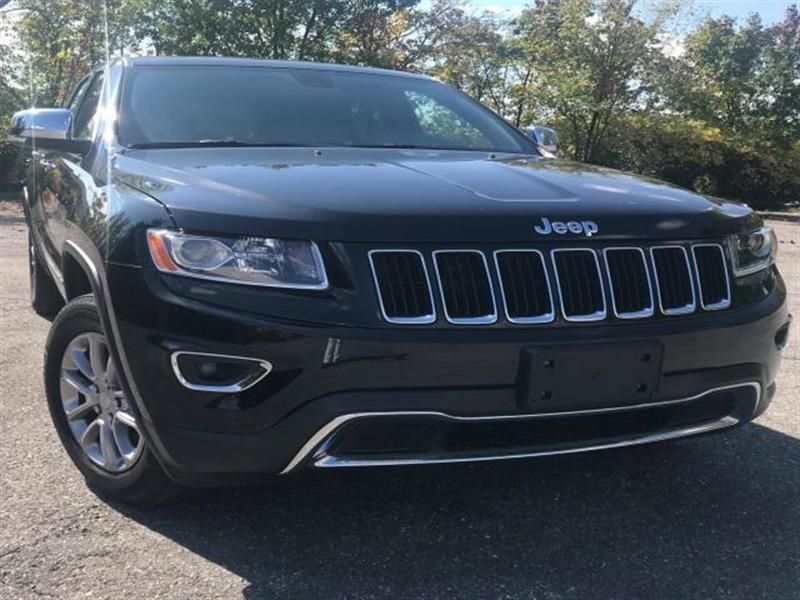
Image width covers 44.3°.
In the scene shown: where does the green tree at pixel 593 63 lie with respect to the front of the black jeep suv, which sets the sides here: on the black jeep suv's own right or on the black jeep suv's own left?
on the black jeep suv's own left

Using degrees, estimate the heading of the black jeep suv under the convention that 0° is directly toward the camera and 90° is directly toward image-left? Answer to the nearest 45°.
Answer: approximately 315°
